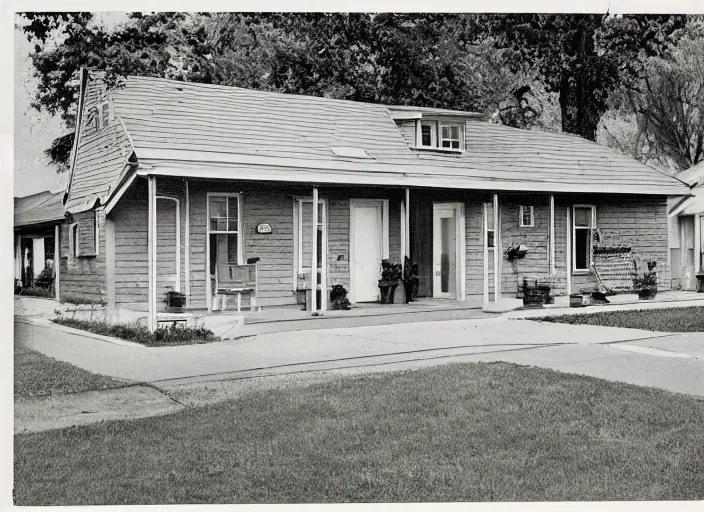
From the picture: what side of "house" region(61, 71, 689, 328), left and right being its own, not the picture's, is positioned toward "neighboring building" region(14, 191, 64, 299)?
right

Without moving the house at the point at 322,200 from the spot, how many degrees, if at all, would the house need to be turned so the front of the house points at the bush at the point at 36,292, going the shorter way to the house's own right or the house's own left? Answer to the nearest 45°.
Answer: approximately 90° to the house's own right

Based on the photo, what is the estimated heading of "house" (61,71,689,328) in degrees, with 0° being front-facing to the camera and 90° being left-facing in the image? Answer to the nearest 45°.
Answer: approximately 315°

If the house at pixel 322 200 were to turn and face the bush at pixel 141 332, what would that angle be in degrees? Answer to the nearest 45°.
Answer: approximately 90° to its right
